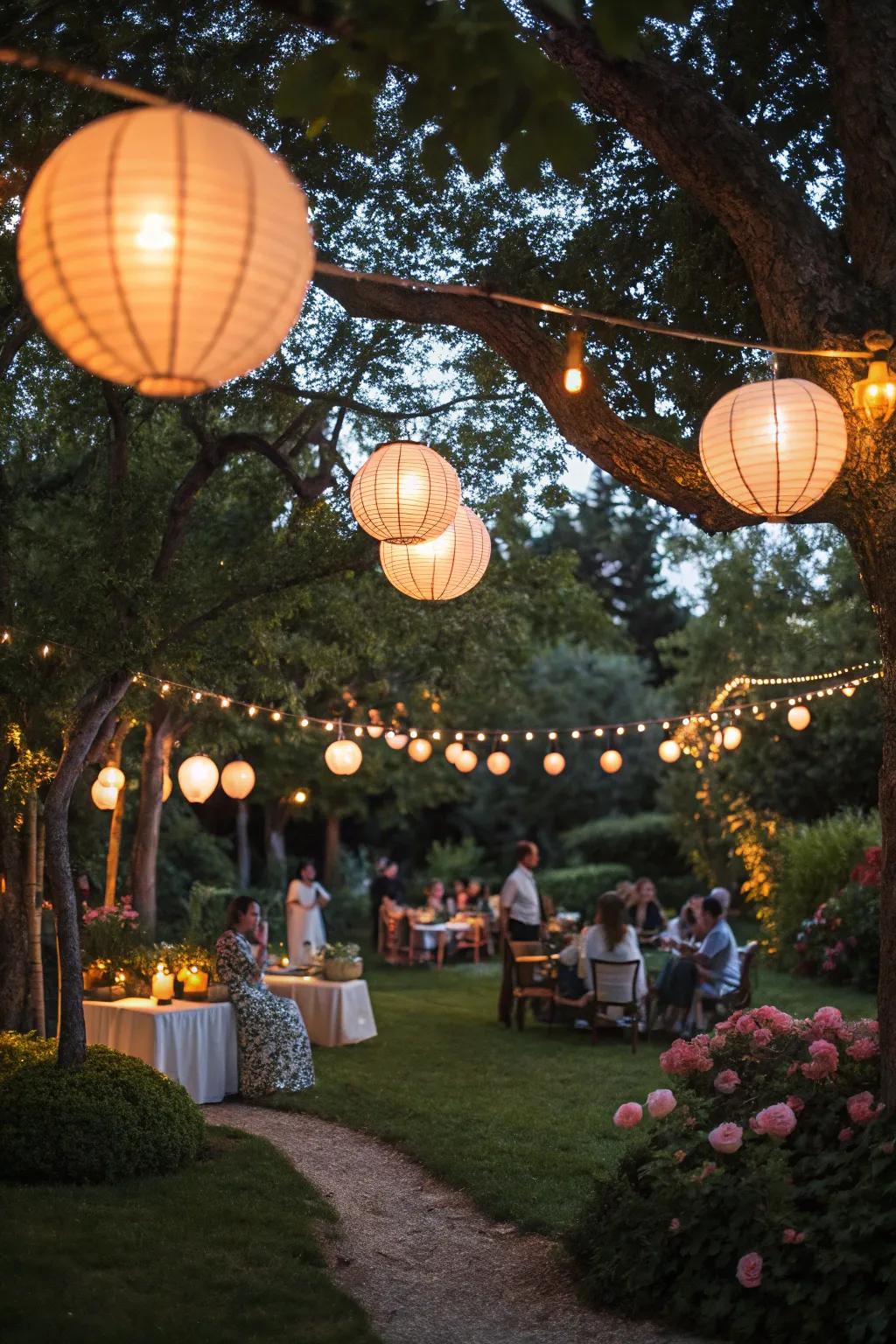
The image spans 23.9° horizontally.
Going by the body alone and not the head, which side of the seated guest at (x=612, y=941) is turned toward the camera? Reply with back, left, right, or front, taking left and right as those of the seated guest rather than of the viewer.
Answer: back

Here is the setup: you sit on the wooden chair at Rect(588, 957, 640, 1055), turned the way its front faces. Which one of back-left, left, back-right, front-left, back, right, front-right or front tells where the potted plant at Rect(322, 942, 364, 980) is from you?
left

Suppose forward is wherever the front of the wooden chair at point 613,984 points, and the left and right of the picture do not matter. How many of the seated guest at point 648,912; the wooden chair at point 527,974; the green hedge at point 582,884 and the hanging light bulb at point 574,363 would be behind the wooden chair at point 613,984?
1

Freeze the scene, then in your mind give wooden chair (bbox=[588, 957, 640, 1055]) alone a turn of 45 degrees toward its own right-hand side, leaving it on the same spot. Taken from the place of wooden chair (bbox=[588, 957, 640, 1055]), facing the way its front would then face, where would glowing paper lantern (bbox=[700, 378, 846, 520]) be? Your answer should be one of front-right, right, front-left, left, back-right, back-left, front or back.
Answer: back-right

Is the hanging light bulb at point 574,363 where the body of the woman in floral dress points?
no

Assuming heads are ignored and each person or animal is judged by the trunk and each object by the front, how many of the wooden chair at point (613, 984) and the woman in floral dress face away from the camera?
1

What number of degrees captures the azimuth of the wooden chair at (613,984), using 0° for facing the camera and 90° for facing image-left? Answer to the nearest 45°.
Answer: approximately 180°

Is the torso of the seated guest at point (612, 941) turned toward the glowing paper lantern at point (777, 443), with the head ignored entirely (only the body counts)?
no

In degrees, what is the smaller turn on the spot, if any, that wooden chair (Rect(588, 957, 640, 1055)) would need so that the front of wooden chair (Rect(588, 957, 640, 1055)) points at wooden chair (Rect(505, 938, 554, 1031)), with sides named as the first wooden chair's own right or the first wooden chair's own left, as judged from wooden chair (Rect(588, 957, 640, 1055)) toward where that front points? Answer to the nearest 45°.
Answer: approximately 45° to the first wooden chair's own left

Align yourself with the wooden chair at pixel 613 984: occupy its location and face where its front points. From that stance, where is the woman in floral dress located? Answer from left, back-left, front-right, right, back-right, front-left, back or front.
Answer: back-left

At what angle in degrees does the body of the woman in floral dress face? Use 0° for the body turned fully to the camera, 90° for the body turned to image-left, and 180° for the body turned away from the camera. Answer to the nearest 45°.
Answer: approximately 270°

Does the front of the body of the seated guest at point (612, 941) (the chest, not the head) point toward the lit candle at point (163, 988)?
no
